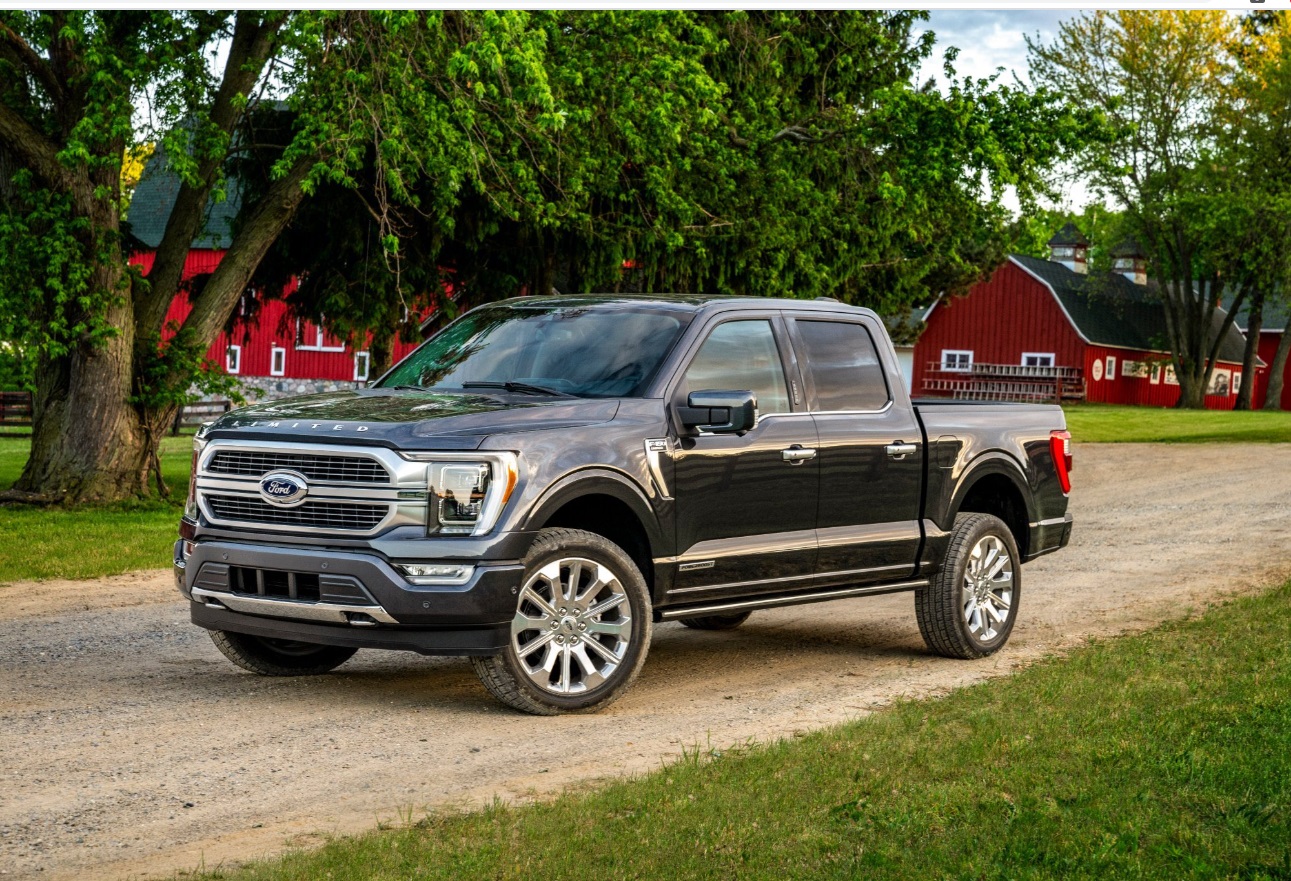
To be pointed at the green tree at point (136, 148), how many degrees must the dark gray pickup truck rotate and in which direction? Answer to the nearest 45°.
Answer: approximately 90° to its right

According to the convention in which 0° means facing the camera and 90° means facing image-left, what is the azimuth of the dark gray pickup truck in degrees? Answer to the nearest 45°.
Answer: approximately 45°

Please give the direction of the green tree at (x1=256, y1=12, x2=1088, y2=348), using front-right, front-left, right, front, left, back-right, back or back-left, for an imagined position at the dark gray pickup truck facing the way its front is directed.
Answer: back-right
